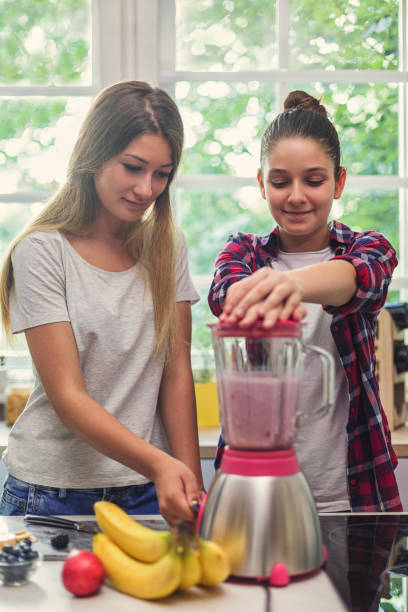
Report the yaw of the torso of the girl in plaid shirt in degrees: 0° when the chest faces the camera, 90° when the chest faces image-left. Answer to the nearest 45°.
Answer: approximately 0°

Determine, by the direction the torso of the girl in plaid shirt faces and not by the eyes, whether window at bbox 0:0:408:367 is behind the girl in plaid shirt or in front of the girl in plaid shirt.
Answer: behind
